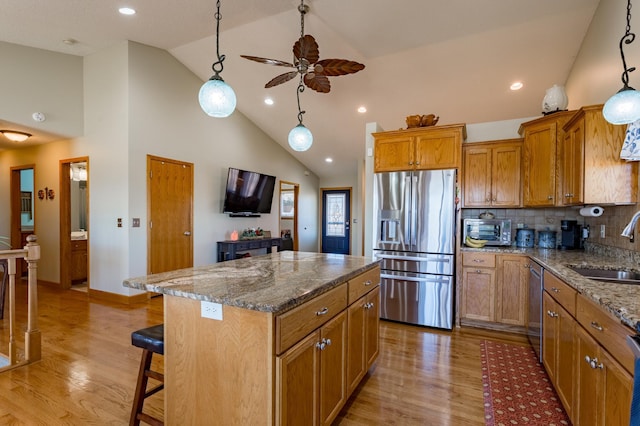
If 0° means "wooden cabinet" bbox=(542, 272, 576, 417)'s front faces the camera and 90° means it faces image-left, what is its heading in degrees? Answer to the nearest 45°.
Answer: approximately 90°

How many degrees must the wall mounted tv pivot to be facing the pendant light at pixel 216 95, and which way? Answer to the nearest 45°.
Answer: approximately 45° to its right

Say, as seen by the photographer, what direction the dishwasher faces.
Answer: facing to the left of the viewer

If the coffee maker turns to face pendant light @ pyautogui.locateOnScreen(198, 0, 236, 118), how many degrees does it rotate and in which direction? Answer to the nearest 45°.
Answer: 0° — it already faces it

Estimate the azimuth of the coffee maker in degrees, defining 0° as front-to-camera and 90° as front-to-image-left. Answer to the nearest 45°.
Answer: approximately 45°

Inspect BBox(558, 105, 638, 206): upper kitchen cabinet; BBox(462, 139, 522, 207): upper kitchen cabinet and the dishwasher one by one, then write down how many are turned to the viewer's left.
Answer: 2

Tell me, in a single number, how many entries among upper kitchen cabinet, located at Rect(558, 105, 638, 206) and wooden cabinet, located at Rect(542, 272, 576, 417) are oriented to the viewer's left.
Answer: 2
